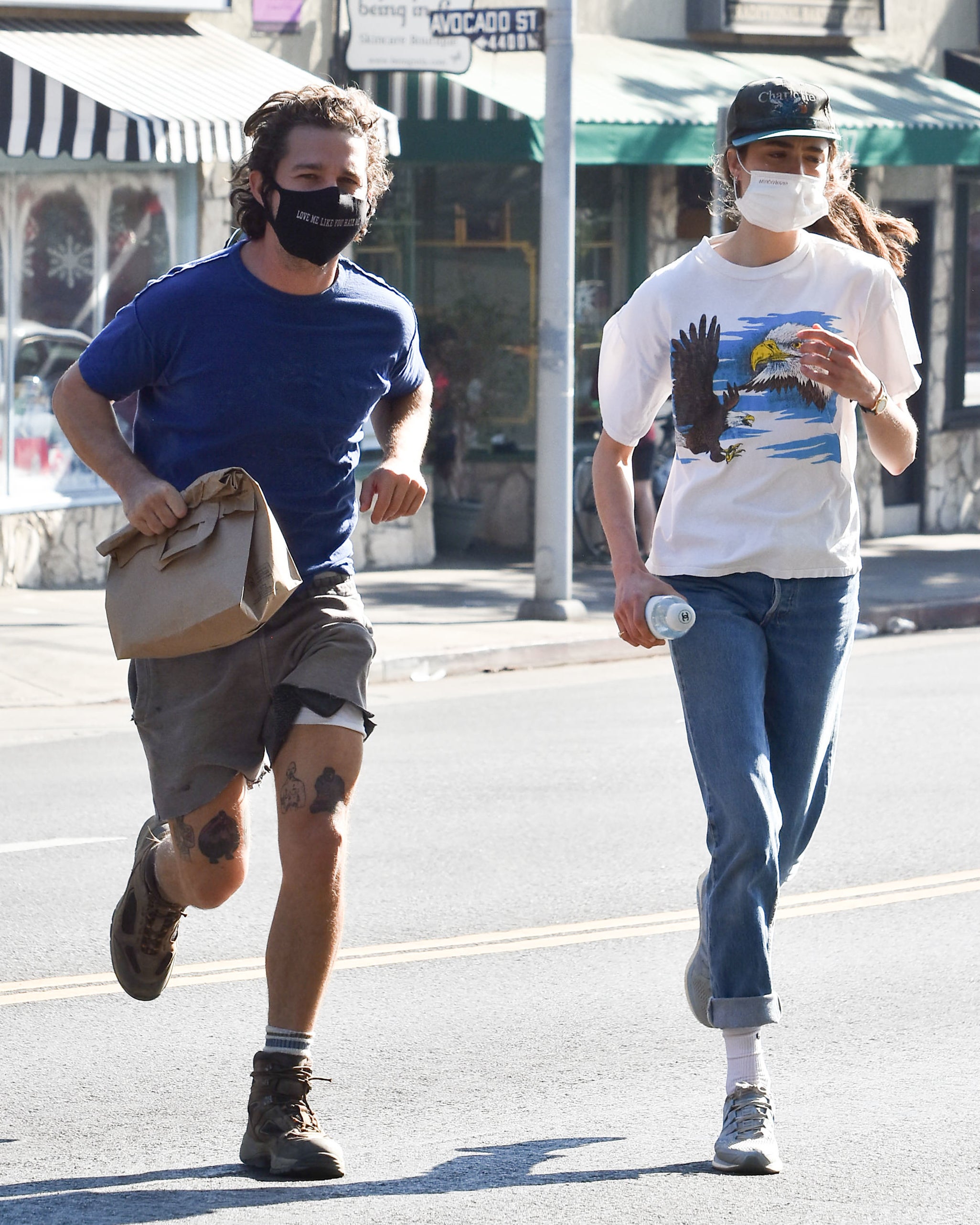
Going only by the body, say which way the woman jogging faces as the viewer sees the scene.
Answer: toward the camera

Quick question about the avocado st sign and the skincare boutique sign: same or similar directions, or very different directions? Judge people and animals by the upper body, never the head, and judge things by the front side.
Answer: same or similar directions

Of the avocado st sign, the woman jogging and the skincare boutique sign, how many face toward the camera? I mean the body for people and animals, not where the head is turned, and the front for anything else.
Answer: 3

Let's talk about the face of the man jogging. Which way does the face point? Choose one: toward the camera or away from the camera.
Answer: toward the camera

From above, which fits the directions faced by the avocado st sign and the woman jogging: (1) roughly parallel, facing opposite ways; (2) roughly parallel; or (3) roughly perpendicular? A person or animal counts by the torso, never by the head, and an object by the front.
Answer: roughly parallel

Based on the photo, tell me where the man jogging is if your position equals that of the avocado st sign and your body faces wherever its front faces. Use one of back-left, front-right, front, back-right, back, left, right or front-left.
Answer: front

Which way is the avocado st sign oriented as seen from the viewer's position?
toward the camera

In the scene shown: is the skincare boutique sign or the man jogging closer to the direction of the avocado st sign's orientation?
the man jogging

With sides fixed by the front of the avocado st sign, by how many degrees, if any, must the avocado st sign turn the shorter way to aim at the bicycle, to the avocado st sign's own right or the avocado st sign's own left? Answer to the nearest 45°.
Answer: approximately 180°

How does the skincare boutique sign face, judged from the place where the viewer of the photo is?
facing the viewer

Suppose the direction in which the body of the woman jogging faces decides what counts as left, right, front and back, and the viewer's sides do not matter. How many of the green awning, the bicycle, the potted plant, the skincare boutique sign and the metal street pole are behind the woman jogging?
5

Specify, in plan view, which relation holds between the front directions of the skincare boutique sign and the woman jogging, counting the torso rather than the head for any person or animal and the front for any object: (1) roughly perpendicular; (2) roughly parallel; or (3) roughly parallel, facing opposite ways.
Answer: roughly parallel
